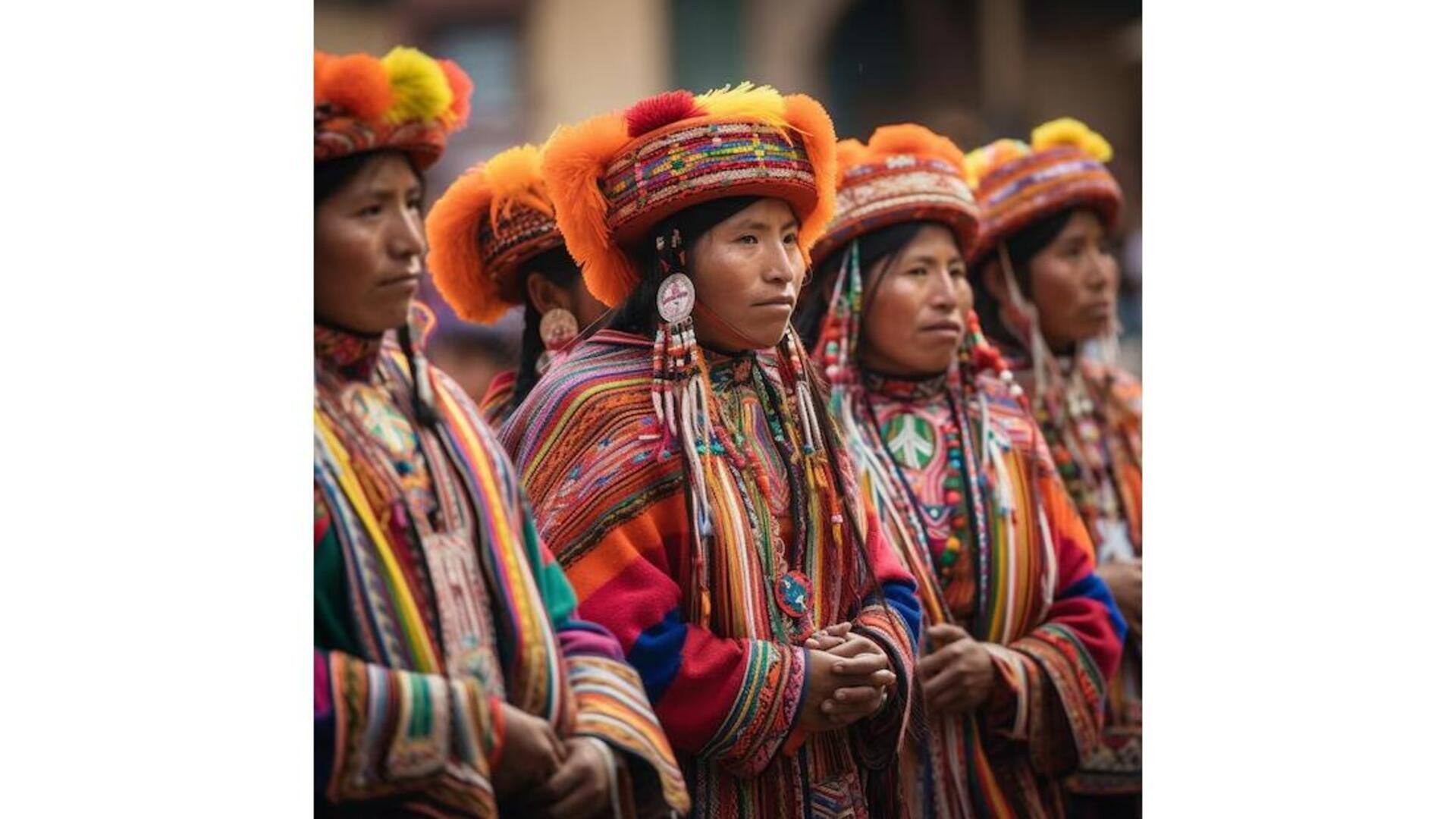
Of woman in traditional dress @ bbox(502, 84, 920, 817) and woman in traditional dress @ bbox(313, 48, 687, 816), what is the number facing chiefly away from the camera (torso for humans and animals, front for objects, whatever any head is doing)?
0

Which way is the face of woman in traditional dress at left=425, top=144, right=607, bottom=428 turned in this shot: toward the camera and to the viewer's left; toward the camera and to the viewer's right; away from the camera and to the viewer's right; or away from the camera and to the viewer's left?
away from the camera and to the viewer's right

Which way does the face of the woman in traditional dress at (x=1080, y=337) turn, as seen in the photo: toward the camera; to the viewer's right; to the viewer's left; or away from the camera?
to the viewer's right

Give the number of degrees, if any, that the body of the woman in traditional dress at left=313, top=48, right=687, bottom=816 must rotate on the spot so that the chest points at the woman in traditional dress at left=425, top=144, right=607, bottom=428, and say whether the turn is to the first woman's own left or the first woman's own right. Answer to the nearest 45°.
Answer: approximately 135° to the first woman's own left

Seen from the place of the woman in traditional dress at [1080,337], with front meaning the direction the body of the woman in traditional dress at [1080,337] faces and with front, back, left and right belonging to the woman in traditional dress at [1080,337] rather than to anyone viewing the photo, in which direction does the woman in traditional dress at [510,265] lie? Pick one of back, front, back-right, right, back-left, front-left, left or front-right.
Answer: right

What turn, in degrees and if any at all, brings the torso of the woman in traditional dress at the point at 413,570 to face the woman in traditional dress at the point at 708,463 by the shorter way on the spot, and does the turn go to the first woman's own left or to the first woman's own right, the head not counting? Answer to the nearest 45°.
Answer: approximately 90° to the first woman's own left

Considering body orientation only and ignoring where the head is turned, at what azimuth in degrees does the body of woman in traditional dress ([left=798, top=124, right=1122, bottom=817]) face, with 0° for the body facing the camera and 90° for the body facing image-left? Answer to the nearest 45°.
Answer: approximately 315°

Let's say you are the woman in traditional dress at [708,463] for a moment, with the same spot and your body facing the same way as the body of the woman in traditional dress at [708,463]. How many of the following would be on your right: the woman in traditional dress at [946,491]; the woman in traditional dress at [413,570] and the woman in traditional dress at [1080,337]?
1

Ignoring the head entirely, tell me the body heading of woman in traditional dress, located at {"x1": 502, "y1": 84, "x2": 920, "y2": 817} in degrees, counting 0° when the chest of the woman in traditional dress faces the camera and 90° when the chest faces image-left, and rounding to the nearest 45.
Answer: approximately 315°

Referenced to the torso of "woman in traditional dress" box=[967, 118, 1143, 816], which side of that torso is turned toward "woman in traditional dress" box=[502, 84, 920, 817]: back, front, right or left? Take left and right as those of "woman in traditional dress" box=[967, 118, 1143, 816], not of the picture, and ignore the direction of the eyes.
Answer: right

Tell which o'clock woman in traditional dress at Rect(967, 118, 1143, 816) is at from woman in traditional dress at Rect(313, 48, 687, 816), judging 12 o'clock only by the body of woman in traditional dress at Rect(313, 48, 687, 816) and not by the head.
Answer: woman in traditional dress at Rect(967, 118, 1143, 816) is roughly at 9 o'clock from woman in traditional dress at Rect(313, 48, 687, 816).

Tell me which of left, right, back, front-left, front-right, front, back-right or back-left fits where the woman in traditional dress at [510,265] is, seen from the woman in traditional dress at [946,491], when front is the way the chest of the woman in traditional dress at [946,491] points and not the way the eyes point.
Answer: right

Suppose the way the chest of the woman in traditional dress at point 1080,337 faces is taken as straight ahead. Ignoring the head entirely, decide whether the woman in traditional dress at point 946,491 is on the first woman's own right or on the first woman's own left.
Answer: on the first woman's own right
